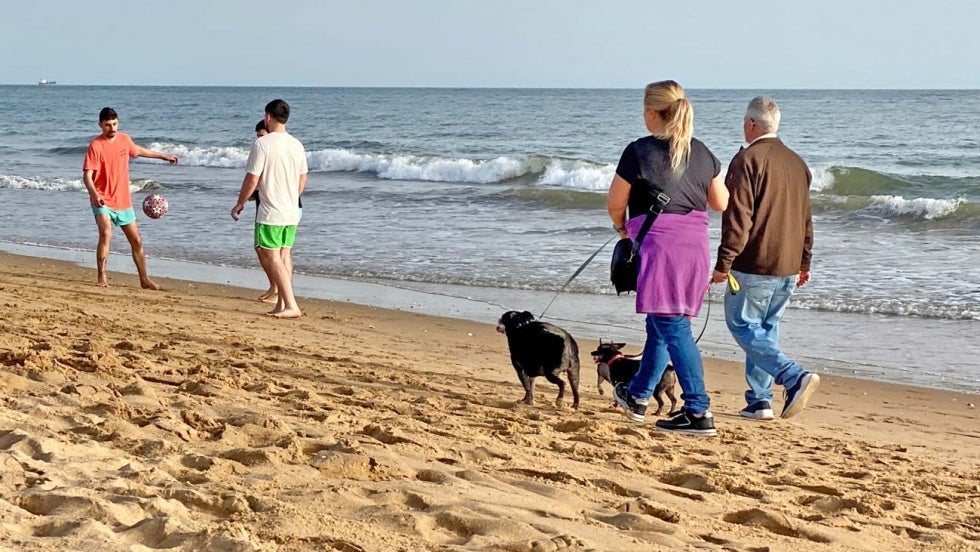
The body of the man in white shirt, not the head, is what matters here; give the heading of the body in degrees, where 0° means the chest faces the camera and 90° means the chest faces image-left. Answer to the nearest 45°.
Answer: approximately 135°

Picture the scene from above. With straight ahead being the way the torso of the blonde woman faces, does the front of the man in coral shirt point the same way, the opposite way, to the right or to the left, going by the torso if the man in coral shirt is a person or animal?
the opposite way

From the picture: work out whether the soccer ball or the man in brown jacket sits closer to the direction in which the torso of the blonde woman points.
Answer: the soccer ball

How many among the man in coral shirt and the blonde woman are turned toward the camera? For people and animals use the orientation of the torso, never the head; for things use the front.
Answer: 1

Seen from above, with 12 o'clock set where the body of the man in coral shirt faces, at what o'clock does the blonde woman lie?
The blonde woman is roughly at 11 o'clock from the man in coral shirt.

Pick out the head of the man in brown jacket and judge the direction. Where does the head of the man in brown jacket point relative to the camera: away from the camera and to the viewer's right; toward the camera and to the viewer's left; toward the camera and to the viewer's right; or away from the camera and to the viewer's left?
away from the camera and to the viewer's left

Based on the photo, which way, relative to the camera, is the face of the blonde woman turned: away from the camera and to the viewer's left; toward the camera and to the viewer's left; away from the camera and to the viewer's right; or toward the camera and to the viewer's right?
away from the camera and to the viewer's left

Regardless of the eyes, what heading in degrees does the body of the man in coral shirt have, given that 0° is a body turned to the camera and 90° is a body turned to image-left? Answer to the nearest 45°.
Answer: approximately 0°

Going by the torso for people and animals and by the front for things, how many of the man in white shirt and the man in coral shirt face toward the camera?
1
